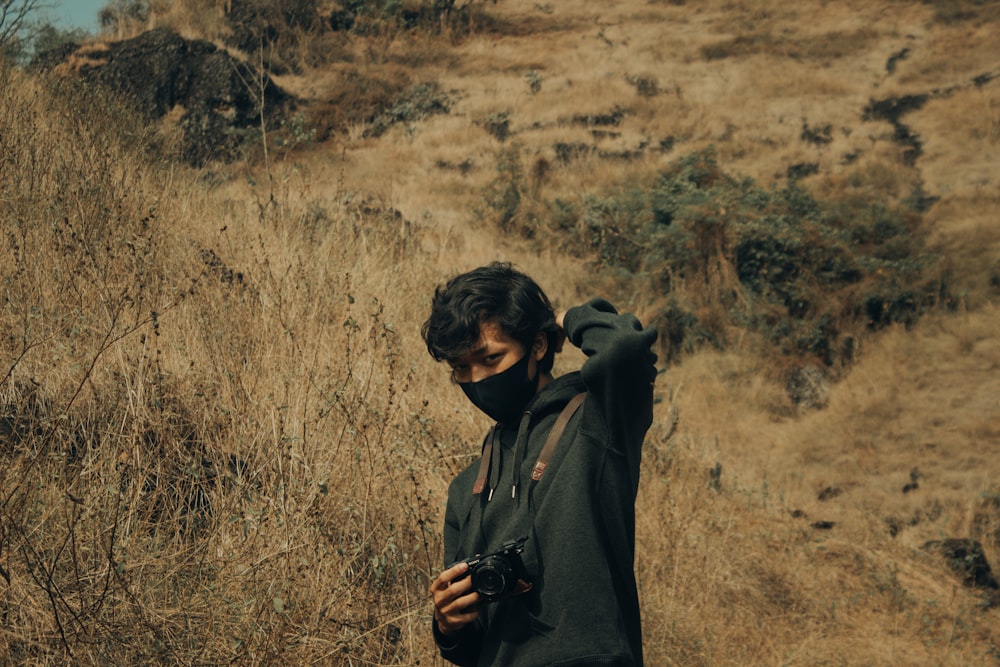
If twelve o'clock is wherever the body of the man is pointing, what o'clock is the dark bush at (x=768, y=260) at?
The dark bush is roughly at 5 o'clock from the man.

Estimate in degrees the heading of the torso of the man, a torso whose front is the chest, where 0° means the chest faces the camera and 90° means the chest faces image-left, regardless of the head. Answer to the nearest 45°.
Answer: approximately 45°
